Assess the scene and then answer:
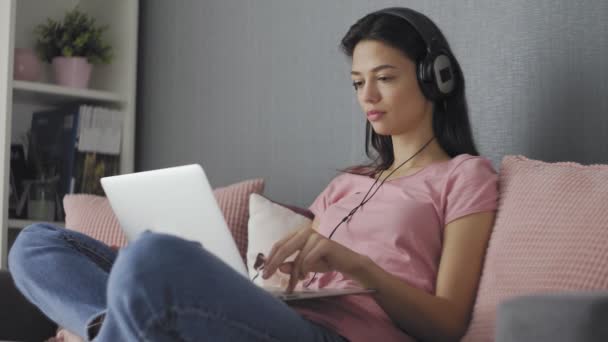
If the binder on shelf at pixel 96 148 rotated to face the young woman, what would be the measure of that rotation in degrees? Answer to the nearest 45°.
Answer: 0° — it already faces them

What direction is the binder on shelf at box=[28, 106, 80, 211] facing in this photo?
toward the camera

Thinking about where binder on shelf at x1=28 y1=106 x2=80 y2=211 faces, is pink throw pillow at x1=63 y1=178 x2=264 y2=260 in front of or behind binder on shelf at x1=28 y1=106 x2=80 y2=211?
in front

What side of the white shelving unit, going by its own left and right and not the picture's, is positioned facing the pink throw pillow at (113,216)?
front

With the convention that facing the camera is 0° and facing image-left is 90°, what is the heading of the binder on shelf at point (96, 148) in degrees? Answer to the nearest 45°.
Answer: approximately 0°

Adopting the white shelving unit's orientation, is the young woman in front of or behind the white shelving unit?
in front

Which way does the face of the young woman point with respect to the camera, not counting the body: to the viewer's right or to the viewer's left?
to the viewer's left

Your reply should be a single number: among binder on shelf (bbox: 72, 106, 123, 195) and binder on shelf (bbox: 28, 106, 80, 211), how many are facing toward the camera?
2

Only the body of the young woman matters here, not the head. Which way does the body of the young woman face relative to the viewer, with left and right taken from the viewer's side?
facing the viewer and to the left of the viewer

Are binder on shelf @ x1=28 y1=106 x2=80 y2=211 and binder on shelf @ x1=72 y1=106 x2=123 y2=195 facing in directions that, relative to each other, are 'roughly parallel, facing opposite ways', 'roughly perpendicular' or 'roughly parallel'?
roughly parallel

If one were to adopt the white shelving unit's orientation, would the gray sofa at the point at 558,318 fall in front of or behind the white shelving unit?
in front

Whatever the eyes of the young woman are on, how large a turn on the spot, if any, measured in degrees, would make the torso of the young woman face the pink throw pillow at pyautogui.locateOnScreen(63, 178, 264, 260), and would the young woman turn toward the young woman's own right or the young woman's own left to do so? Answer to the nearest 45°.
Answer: approximately 90° to the young woman's own right
